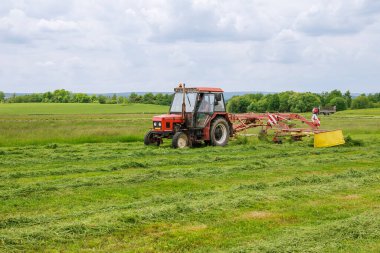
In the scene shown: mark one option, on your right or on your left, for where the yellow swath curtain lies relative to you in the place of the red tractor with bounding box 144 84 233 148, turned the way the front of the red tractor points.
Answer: on your left

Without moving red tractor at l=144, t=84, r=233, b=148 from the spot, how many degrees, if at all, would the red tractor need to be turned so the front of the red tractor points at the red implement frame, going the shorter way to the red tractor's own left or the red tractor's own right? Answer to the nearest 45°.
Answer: approximately 180°

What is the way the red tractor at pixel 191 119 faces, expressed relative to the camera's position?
facing the viewer and to the left of the viewer
